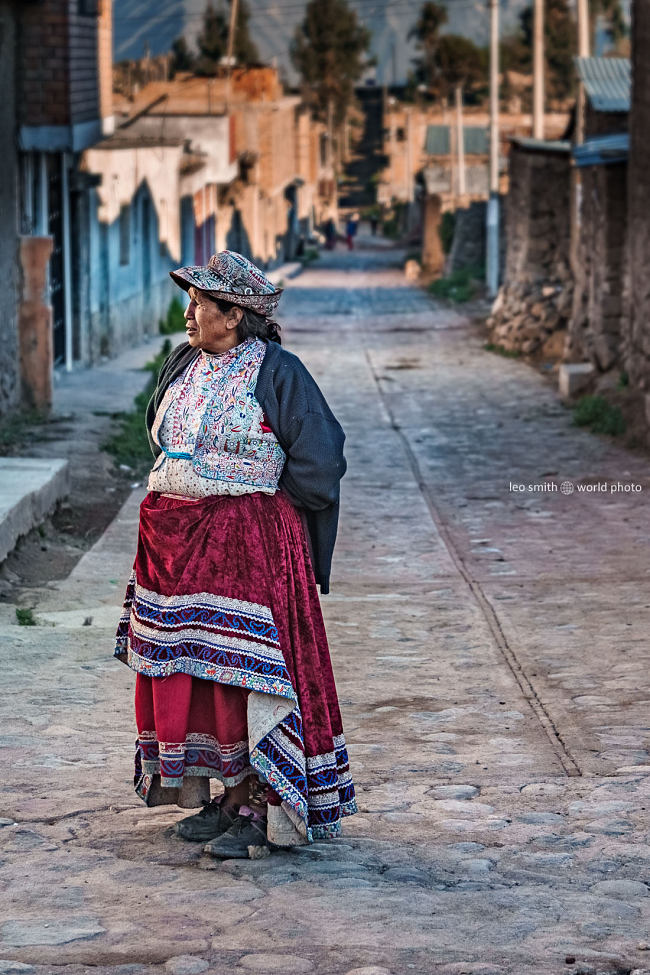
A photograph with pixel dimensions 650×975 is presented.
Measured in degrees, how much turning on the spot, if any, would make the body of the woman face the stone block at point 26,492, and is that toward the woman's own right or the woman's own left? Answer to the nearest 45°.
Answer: approximately 135° to the woman's own right

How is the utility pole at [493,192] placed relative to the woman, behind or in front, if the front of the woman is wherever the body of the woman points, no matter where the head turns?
behind

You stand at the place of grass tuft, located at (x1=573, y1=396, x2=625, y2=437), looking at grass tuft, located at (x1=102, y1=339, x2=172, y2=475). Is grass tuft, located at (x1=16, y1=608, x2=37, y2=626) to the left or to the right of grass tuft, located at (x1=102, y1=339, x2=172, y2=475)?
left

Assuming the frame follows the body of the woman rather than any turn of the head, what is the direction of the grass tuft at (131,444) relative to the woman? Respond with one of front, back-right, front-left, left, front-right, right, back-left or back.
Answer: back-right

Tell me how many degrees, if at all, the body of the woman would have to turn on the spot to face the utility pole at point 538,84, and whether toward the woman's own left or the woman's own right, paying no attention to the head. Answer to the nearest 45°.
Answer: approximately 135° to the woman's own right

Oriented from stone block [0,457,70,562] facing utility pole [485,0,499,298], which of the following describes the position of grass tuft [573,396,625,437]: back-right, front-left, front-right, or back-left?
front-right

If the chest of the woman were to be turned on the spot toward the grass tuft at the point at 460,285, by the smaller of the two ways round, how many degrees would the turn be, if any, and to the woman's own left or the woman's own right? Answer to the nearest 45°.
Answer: approximately 135° to the woman's own right

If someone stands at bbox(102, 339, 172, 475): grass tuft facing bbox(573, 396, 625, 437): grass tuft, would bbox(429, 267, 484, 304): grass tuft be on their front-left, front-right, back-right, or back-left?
front-left

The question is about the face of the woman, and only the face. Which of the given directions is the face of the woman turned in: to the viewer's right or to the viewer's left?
to the viewer's left

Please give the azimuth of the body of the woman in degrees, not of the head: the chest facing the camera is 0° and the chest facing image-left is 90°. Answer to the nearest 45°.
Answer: approximately 45°

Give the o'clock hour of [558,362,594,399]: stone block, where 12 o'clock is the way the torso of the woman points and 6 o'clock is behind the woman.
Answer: The stone block is roughly at 5 o'clock from the woman.
